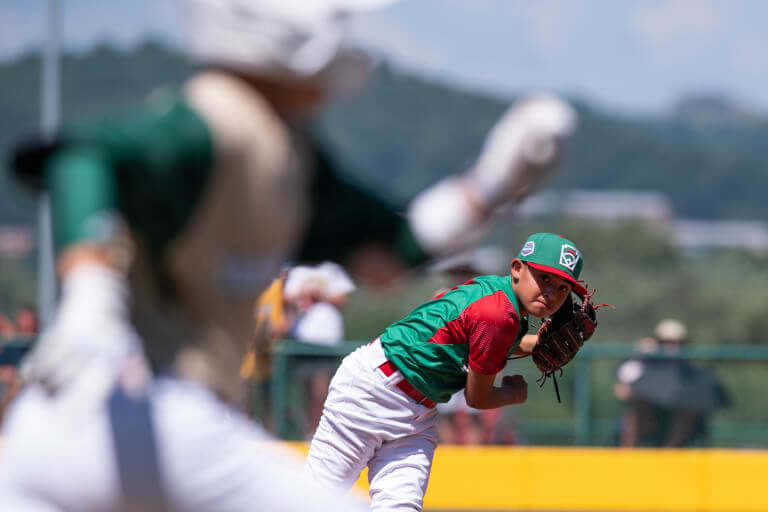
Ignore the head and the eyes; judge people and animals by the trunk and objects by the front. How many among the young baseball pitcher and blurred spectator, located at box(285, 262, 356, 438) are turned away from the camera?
0

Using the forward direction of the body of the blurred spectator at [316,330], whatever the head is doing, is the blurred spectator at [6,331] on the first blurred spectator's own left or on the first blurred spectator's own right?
on the first blurred spectator's own right

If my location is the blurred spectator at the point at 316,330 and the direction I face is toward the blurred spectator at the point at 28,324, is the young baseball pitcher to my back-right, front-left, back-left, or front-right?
back-left

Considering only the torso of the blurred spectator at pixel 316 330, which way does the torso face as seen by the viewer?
toward the camera

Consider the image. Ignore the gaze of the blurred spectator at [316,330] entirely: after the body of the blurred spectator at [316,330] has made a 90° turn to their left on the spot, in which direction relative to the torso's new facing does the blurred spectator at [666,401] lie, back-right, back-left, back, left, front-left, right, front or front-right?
front

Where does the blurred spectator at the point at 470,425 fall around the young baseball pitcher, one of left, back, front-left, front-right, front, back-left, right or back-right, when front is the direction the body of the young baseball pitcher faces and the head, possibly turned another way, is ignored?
back-left

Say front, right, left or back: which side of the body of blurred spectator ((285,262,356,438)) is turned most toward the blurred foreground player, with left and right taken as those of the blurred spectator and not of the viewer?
front

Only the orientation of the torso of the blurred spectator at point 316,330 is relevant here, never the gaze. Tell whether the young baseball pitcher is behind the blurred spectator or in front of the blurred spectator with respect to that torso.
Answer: in front

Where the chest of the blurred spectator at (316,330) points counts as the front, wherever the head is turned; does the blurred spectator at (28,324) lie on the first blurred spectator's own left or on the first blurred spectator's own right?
on the first blurred spectator's own right

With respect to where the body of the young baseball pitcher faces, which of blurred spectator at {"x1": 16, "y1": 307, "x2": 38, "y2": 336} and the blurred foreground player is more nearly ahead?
the blurred foreground player

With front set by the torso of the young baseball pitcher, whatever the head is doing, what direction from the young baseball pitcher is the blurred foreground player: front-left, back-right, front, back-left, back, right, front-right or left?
front-right
